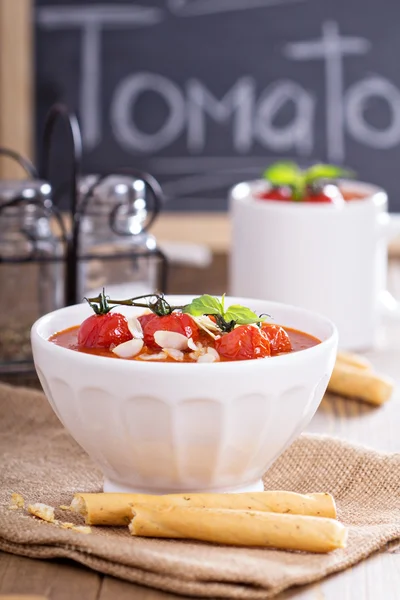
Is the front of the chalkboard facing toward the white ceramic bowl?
yes

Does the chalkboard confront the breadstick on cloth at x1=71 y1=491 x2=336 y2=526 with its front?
yes

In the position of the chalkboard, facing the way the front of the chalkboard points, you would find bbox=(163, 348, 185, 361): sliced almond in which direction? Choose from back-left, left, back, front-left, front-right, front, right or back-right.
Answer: front

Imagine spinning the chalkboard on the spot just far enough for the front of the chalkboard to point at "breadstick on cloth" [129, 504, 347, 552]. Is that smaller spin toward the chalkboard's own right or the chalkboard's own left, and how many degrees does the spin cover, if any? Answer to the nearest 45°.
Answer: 0° — it already faces it

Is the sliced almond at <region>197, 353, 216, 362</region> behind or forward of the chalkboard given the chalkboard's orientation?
forward

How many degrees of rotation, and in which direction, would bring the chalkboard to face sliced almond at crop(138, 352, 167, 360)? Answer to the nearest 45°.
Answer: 0° — it already faces it

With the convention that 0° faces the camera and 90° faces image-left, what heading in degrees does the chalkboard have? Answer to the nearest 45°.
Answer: approximately 0°

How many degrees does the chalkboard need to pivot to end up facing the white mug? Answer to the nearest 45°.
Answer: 0° — it already faces it

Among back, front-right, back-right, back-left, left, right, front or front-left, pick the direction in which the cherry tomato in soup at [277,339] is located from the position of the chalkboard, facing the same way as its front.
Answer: front

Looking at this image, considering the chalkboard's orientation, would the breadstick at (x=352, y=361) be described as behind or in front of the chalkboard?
in front

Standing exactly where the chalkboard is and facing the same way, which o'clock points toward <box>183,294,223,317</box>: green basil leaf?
The green basil leaf is roughly at 12 o'clock from the chalkboard.

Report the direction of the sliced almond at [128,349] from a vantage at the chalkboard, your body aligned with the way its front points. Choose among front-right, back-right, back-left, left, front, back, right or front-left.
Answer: front

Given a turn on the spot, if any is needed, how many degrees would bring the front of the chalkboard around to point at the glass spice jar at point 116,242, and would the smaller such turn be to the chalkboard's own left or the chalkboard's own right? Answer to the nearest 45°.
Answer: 0° — it already faces it

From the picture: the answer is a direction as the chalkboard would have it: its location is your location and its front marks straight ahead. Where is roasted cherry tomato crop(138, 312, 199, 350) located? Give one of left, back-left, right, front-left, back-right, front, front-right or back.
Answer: front

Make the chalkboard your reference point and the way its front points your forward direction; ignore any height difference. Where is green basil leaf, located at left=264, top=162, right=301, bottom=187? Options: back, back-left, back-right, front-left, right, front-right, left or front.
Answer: front

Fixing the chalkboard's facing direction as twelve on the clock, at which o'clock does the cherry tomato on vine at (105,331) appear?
The cherry tomato on vine is roughly at 12 o'clock from the chalkboard.

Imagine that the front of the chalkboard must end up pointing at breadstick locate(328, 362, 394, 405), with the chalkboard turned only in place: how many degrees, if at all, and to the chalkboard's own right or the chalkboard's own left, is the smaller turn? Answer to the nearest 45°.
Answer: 0° — it already faces it

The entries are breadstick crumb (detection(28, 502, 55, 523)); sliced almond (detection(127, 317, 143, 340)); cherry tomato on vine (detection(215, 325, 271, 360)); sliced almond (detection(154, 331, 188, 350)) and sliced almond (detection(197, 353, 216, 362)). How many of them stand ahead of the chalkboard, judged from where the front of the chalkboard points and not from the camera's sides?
5

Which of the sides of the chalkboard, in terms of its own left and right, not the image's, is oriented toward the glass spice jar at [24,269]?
front
